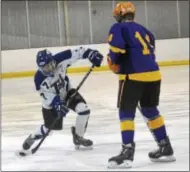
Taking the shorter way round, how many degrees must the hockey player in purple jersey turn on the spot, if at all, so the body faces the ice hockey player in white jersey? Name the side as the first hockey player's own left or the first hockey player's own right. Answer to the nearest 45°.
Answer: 0° — they already face them

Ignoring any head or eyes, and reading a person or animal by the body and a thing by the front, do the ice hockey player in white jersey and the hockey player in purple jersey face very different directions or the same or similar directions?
very different directions

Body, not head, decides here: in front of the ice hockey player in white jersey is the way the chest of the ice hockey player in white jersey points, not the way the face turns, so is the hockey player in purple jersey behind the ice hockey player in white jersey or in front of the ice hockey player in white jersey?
in front

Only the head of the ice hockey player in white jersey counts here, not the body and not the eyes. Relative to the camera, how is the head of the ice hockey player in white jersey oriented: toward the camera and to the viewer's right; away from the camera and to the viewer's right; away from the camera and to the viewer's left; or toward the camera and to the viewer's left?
toward the camera and to the viewer's left

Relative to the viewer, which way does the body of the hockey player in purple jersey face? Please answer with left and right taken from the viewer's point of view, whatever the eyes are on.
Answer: facing away from the viewer and to the left of the viewer
